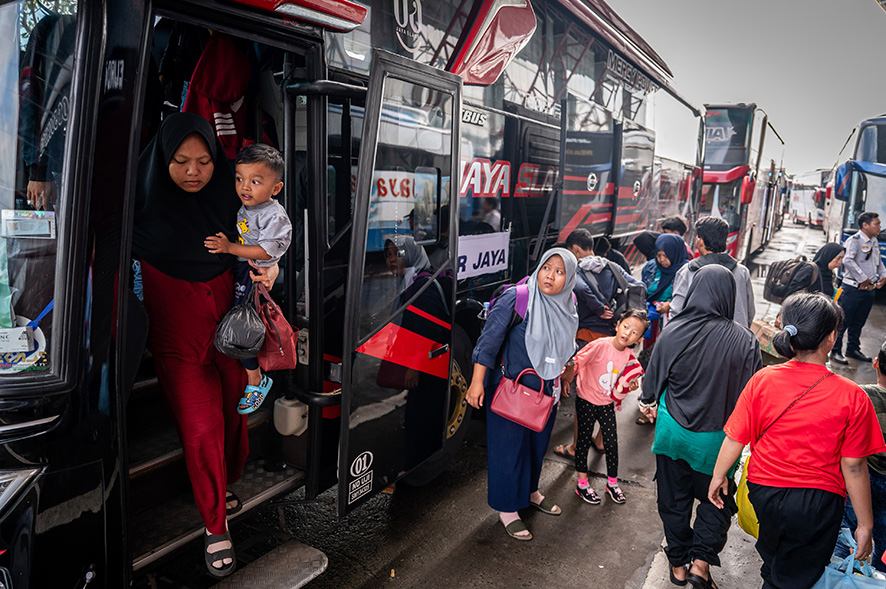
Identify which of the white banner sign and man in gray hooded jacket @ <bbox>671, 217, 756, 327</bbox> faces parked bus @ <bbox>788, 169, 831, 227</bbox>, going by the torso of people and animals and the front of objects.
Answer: the man in gray hooded jacket

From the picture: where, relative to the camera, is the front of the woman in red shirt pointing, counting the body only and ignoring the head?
away from the camera

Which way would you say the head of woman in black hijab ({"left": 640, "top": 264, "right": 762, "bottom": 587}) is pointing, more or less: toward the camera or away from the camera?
away from the camera

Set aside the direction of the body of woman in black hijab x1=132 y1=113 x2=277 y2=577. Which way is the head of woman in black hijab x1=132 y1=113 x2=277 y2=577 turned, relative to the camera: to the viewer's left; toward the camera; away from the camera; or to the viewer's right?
toward the camera

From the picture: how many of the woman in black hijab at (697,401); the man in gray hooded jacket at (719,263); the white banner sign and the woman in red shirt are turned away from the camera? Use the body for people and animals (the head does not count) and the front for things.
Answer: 3

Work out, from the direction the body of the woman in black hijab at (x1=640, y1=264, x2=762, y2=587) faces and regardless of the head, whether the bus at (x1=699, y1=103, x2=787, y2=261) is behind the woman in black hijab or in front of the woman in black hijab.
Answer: in front

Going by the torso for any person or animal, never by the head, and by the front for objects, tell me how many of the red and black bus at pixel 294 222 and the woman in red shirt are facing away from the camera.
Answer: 1

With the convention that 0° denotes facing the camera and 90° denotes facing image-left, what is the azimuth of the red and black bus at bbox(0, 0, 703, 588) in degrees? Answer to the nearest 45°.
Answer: approximately 45°

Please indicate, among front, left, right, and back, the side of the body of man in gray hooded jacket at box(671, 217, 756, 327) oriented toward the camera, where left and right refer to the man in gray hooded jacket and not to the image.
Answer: back

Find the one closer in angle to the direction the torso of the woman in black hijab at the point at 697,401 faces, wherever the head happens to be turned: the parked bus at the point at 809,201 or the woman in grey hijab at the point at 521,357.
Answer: the parked bus

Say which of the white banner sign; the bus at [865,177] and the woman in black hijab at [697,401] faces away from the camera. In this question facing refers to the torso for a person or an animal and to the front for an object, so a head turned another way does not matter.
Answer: the woman in black hijab
